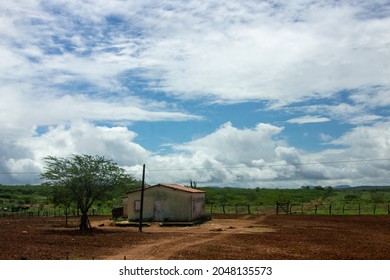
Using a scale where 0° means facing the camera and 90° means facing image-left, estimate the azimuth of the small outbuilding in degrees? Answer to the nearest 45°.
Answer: approximately 0°
